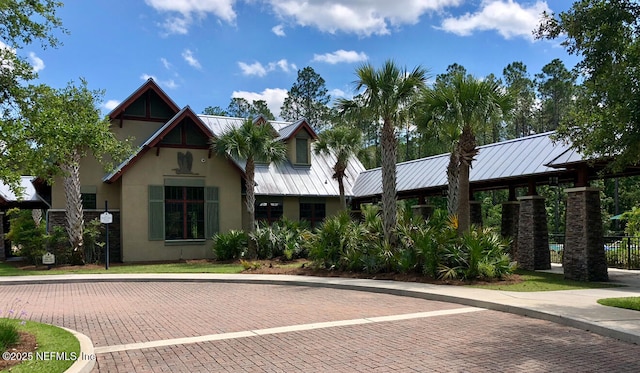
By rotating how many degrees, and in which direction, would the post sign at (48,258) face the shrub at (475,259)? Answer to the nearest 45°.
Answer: approximately 45° to its left

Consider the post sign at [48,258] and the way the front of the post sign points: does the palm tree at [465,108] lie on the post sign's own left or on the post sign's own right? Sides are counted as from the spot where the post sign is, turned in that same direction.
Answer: on the post sign's own left

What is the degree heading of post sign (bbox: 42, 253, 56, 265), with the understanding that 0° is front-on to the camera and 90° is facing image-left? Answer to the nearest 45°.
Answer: approximately 0°

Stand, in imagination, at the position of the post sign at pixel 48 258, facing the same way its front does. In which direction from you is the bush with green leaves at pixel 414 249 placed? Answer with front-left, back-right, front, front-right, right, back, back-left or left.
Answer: front-left

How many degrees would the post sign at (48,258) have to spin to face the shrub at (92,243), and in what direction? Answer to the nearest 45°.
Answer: approximately 135° to its left

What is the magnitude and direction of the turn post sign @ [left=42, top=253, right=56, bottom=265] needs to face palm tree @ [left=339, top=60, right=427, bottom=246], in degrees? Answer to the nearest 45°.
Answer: approximately 45° to its left

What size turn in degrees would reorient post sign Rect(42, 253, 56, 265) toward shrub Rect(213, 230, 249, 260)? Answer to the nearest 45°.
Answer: approximately 90° to its left
